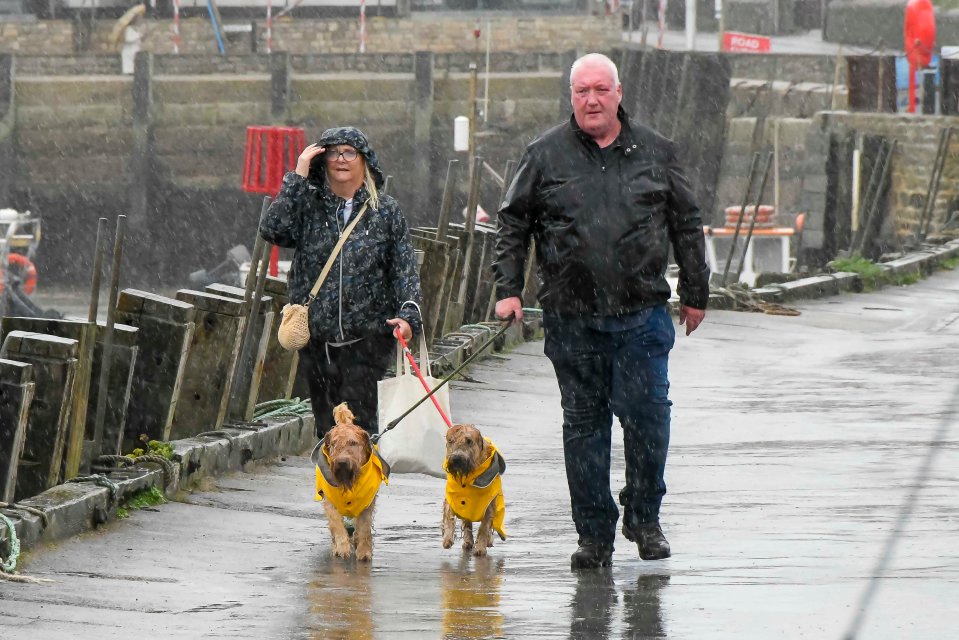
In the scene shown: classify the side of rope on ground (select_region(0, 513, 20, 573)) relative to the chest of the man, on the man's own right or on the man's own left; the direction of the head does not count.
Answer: on the man's own right

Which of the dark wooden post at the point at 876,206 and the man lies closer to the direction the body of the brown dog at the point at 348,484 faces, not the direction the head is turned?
the man

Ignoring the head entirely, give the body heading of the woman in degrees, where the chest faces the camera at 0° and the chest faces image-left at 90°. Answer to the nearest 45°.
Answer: approximately 0°

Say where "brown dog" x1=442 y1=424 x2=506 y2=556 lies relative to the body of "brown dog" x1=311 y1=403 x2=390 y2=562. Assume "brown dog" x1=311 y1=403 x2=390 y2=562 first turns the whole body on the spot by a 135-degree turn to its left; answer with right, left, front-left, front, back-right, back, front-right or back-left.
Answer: front-right

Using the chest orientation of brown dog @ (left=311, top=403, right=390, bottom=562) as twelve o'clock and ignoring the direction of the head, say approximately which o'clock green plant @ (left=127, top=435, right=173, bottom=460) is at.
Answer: The green plant is roughly at 5 o'clock from the brown dog.

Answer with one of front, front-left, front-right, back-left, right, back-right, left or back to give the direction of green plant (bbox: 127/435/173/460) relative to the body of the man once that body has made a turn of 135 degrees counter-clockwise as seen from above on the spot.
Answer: left

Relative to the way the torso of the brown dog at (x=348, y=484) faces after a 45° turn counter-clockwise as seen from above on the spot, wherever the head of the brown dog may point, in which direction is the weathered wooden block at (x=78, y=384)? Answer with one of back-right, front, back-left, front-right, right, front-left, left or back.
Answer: back

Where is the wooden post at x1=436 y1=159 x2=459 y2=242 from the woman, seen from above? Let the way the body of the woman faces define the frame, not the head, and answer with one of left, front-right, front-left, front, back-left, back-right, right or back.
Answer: back

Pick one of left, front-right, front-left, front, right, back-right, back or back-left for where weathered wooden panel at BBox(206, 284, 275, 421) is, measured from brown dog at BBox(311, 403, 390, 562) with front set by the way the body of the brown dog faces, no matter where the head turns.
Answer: back

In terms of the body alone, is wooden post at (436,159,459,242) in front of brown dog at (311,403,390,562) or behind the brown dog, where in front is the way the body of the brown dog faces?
behind

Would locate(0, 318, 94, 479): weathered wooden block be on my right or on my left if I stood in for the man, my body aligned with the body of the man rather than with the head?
on my right

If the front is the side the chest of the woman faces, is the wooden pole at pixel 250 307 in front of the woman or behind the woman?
behind
